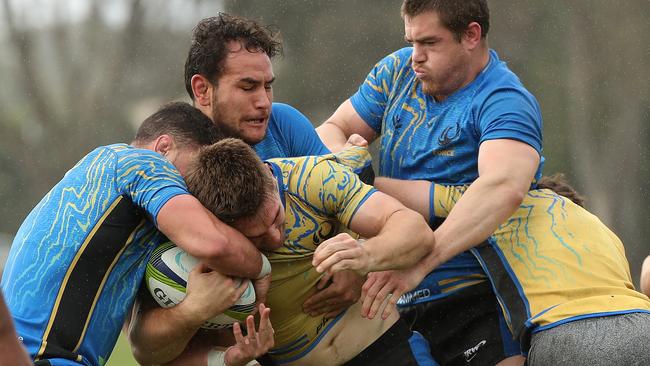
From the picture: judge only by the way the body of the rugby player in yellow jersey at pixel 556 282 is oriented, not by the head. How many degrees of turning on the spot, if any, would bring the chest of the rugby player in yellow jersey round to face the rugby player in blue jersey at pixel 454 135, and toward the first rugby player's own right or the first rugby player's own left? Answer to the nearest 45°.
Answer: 0° — they already face them

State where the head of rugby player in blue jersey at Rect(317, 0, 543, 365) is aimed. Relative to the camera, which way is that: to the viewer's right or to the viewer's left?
to the viewer's left

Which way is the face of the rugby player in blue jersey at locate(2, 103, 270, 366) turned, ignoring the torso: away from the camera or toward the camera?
away from the camera

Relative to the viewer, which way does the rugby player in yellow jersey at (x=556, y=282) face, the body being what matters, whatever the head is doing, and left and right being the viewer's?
facing away from the viewer and to the left of the viewer

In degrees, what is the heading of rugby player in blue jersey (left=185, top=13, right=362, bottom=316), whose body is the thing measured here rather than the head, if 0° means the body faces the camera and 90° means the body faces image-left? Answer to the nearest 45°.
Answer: approximately 315°

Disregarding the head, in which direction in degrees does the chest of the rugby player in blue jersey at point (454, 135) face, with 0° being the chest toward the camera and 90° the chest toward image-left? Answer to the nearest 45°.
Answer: approximately 45°

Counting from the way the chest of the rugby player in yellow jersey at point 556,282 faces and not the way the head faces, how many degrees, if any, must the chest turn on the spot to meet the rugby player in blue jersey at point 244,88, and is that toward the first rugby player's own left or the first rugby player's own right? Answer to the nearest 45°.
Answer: approximately 45° to the first rugby player's own left

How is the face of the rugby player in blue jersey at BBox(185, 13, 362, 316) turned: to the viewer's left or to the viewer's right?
to the viewer's right
